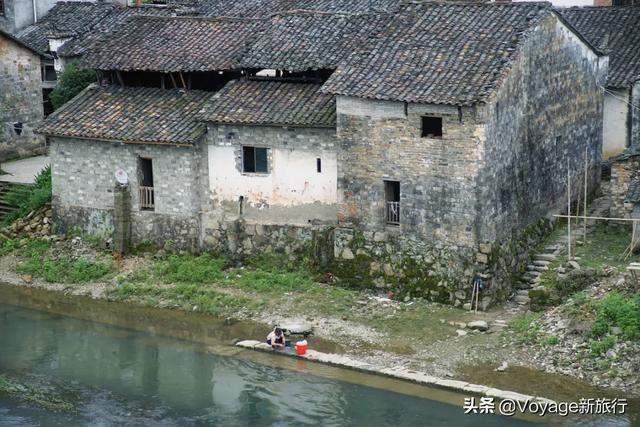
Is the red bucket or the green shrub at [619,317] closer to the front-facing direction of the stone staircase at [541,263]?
the red bucket

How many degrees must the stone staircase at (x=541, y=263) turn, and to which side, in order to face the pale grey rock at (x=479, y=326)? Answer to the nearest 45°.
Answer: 0° — it already faces it

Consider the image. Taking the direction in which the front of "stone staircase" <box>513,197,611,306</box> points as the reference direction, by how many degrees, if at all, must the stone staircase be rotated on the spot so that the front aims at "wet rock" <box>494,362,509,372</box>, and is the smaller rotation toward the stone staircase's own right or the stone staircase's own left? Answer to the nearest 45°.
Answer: approximately 45° to the stone staircase's own left

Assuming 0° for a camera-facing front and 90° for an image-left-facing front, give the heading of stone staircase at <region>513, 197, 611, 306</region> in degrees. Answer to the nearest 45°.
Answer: approximately 45°

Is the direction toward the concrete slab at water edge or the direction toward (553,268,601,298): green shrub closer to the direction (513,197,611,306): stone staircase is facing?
the concrete slab at water edge

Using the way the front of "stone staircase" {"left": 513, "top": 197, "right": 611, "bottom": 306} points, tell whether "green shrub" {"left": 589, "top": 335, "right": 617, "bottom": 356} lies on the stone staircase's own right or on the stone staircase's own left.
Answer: on the stone staircase's own left
